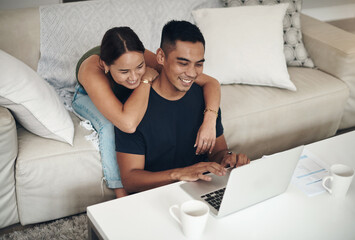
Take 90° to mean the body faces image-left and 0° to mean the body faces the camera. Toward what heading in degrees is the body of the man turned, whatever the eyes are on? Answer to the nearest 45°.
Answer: approximately 315°

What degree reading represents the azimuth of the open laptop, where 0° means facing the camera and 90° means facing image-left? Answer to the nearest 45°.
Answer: approximately 135°

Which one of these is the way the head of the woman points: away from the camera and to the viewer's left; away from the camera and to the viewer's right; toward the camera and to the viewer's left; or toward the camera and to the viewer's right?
toward the camera and to the viewer's right

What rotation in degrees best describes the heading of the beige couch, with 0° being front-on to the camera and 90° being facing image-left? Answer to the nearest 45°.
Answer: approximately 315°

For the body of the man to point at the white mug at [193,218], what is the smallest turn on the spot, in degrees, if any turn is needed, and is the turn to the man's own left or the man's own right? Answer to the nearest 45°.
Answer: approximately 45° to the man's own right

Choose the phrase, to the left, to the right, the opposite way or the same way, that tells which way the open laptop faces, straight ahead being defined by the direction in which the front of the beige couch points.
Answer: the opposite way

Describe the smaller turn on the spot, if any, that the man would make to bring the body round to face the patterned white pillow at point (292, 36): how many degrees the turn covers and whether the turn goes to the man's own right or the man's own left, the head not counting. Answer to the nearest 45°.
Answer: approximately 90° to the man's own left

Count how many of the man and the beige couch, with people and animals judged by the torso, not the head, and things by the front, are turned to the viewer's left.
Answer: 0
